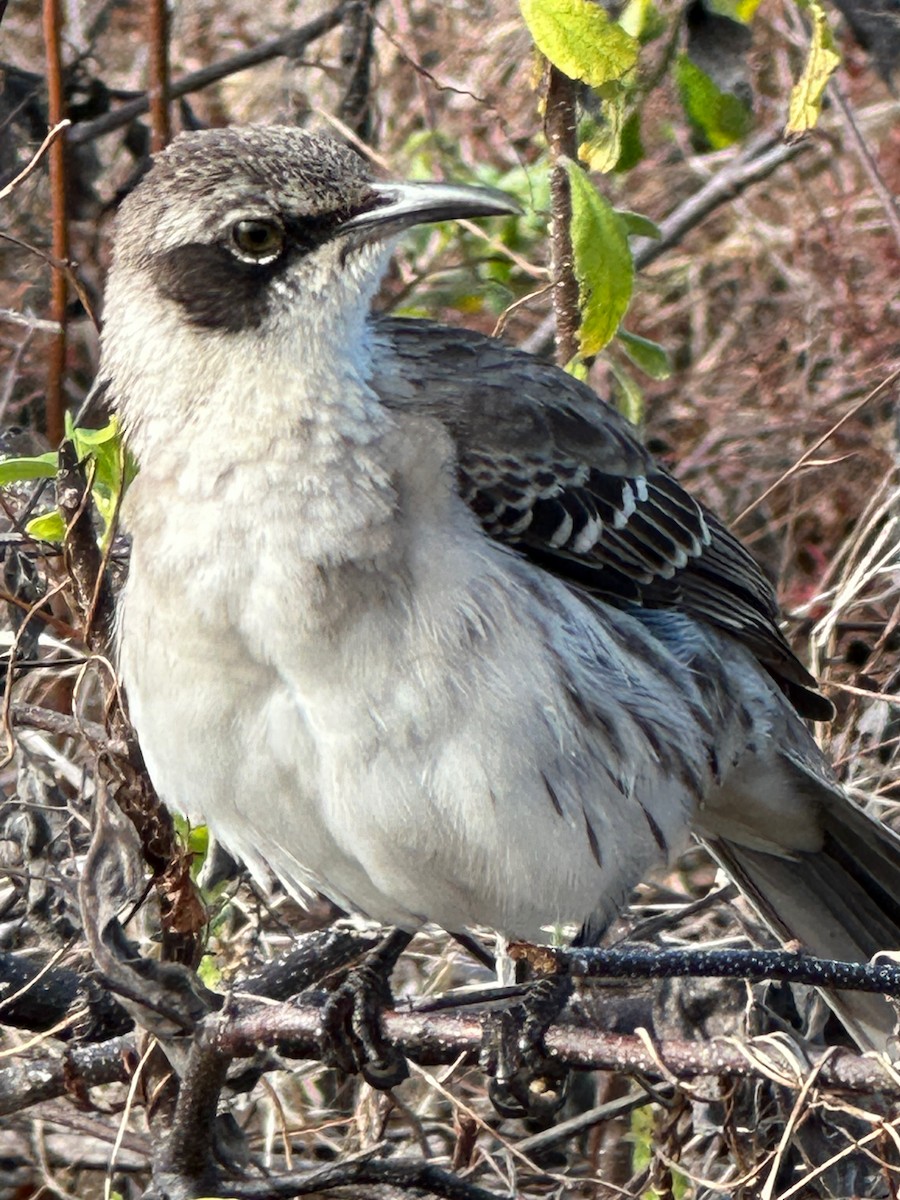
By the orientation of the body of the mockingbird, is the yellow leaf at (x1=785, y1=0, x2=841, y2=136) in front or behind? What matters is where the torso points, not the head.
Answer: behind

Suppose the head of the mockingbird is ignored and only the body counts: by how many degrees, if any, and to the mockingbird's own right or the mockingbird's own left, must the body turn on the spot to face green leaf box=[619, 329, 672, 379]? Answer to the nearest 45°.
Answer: approximately 180°

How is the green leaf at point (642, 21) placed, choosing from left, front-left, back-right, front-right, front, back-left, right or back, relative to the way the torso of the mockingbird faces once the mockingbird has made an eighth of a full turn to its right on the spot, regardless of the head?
back-right

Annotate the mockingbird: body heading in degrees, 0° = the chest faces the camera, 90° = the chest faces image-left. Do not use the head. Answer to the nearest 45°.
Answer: approximately 45°

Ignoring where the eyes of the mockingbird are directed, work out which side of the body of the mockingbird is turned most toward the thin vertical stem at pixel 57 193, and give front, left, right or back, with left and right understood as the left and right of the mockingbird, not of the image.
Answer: right

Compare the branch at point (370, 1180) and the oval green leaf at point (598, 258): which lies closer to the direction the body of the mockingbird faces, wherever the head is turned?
the branch

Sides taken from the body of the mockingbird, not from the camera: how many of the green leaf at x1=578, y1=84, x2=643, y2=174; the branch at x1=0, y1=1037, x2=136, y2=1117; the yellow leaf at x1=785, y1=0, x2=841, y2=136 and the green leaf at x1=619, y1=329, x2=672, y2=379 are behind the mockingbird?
3

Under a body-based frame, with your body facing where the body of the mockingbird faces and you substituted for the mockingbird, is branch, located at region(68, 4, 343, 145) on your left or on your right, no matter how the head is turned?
on your right

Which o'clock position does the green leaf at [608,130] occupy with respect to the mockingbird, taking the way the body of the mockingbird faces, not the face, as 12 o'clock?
The green leaf is roughly at 6 o'clock from the mockingbird.

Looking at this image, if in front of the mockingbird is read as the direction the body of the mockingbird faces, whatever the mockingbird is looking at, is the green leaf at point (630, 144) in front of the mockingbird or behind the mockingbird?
behind

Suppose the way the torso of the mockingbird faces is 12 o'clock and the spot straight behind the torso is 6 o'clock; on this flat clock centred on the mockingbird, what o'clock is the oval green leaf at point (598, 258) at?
The oval green leaf is roughly at 6 o'clock from the mockingbird.

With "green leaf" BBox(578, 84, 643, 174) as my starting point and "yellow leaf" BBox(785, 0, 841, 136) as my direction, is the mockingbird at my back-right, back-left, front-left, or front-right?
back-right

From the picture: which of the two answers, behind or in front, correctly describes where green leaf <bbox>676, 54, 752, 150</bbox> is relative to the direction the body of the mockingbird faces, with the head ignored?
behind

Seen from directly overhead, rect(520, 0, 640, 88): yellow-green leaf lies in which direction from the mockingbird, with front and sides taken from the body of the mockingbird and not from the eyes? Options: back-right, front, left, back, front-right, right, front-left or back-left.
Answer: back

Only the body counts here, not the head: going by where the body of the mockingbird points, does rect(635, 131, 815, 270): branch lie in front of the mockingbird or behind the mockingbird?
behind
